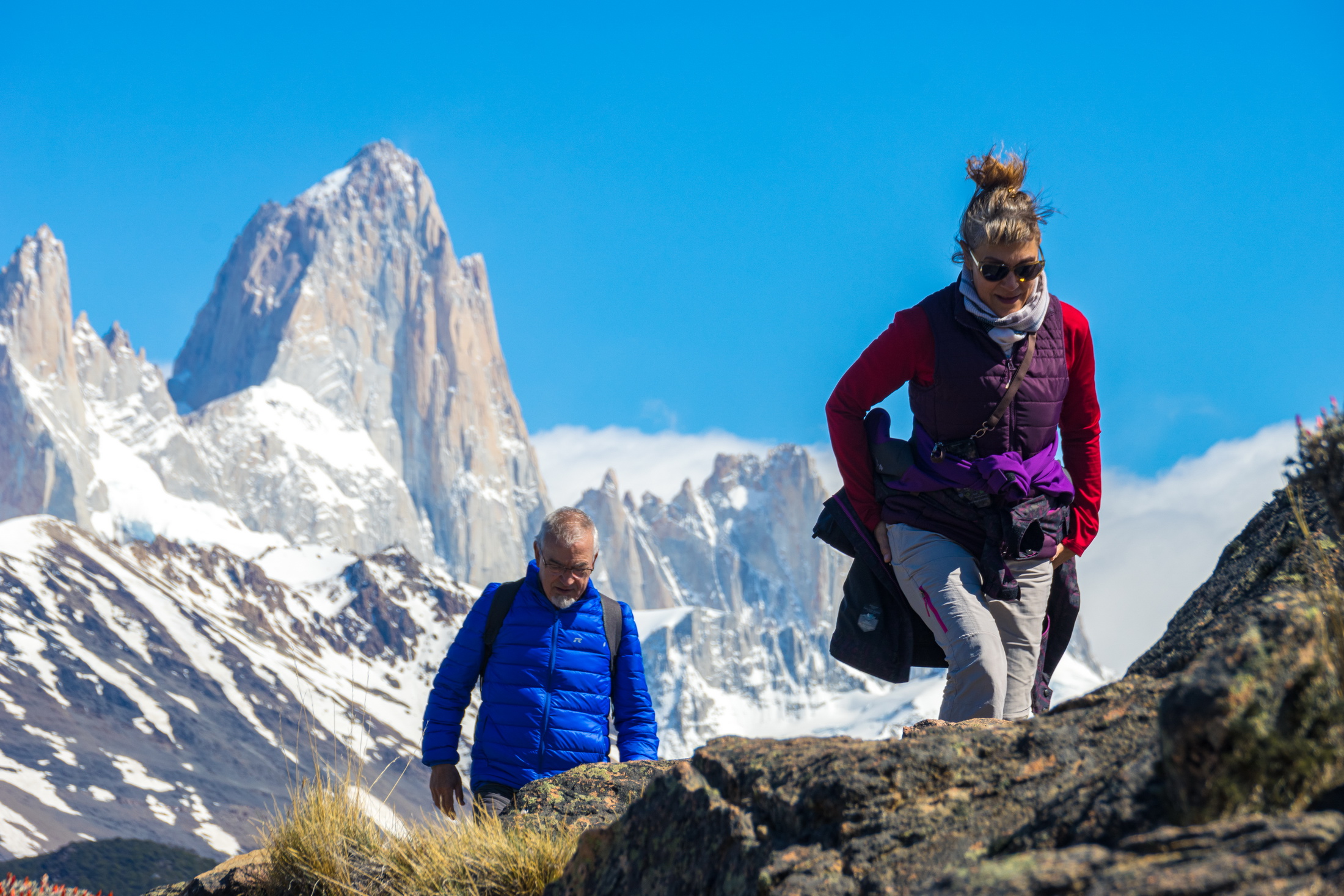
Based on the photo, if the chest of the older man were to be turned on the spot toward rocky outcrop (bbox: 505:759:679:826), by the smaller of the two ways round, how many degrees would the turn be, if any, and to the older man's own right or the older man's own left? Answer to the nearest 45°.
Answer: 0° — they already face it

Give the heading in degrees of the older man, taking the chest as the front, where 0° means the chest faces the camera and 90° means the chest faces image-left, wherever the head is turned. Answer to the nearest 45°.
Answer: approximately 0°

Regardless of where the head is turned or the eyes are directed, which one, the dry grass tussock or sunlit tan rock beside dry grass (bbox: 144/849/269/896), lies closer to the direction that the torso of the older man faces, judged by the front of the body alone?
the dry grass tussock

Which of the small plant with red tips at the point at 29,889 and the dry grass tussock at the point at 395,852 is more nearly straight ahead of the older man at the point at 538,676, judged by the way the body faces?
the dry grass tussock

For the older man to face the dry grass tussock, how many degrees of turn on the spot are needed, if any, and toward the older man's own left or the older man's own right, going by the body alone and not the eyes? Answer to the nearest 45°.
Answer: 0° — they already face it

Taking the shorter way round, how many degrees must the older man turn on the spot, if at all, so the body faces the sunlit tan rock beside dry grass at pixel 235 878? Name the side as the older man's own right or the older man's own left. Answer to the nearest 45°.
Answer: approximately 45° to the older man's own right
